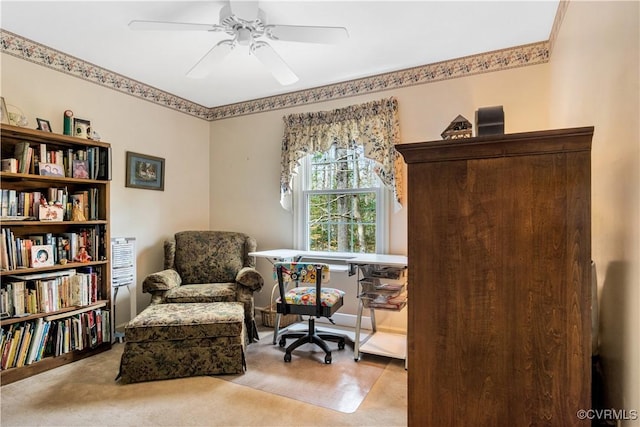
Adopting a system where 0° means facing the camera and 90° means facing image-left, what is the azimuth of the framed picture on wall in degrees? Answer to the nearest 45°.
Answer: approximately 315°

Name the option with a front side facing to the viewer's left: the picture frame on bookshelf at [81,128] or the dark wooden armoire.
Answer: the dark wooden armoire

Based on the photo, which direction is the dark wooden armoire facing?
to the viewer's left

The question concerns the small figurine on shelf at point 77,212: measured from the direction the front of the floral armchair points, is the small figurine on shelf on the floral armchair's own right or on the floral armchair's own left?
on the floral armchair's own right

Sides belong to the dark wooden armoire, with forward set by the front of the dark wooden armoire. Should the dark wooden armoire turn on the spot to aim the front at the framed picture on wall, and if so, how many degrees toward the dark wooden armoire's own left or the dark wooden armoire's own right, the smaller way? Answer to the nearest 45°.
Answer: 0° — it already faces it

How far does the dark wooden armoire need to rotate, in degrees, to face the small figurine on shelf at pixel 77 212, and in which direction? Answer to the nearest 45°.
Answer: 0° — it already faces it

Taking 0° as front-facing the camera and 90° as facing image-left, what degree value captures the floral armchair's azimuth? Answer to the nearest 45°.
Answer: approximately 0°

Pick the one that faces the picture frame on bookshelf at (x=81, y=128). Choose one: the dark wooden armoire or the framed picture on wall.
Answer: the dark wooden armoire

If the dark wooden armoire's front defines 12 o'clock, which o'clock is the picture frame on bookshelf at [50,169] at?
The picture frame on bookshelf is roughly at 12 o'clock from the dark wooden armoire.

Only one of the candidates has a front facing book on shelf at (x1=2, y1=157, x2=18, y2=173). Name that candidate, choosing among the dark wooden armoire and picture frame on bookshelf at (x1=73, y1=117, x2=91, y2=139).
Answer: the dark wooden armoire

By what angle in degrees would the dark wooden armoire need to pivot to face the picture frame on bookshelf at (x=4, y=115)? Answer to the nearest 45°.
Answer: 0° — it already faces it
